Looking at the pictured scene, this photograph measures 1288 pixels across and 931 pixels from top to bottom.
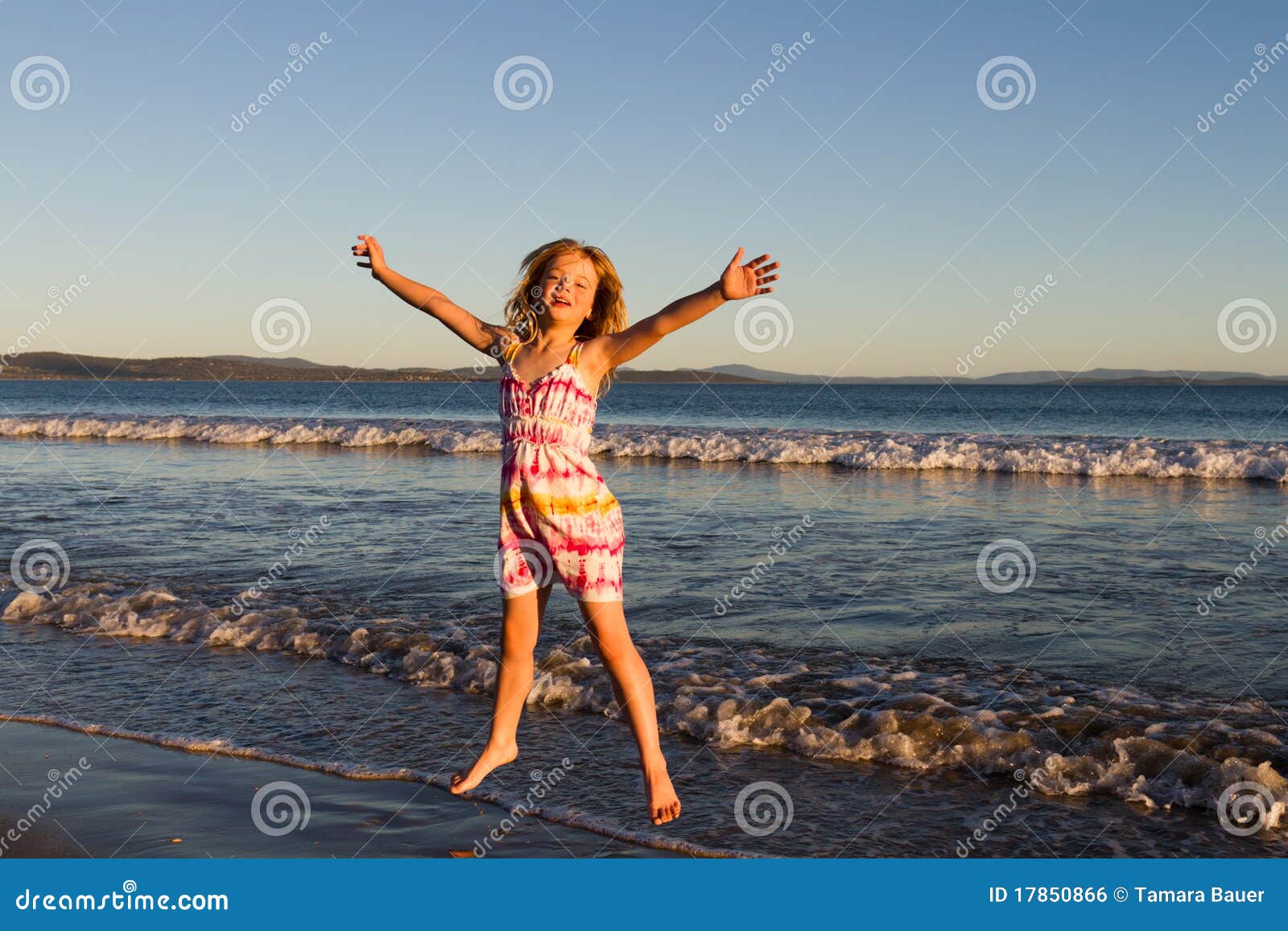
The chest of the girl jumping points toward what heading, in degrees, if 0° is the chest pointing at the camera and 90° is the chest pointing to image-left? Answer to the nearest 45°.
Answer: approximately 45°
